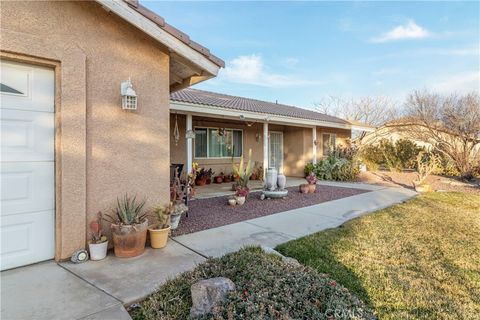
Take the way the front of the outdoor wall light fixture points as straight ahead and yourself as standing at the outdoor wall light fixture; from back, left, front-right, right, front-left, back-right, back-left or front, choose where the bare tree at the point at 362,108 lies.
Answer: left

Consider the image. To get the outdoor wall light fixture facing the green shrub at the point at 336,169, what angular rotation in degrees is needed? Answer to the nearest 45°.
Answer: approximately 90° to its left

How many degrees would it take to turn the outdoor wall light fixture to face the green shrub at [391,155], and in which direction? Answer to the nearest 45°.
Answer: approximately 90° to its left

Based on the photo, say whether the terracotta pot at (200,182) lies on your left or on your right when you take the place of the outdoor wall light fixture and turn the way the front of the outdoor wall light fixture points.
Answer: on your left

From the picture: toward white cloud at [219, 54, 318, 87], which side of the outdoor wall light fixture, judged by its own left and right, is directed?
left

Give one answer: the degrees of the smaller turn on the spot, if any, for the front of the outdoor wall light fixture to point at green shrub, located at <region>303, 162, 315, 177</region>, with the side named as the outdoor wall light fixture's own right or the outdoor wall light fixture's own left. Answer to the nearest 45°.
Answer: approximately 90° to the outdoor wall light fixture's own left

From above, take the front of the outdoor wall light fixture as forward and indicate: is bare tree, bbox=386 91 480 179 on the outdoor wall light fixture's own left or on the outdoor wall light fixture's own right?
on the outdoor wall light fixture's own left

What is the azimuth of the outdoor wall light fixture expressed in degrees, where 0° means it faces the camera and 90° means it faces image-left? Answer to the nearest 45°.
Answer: approximately 315°
